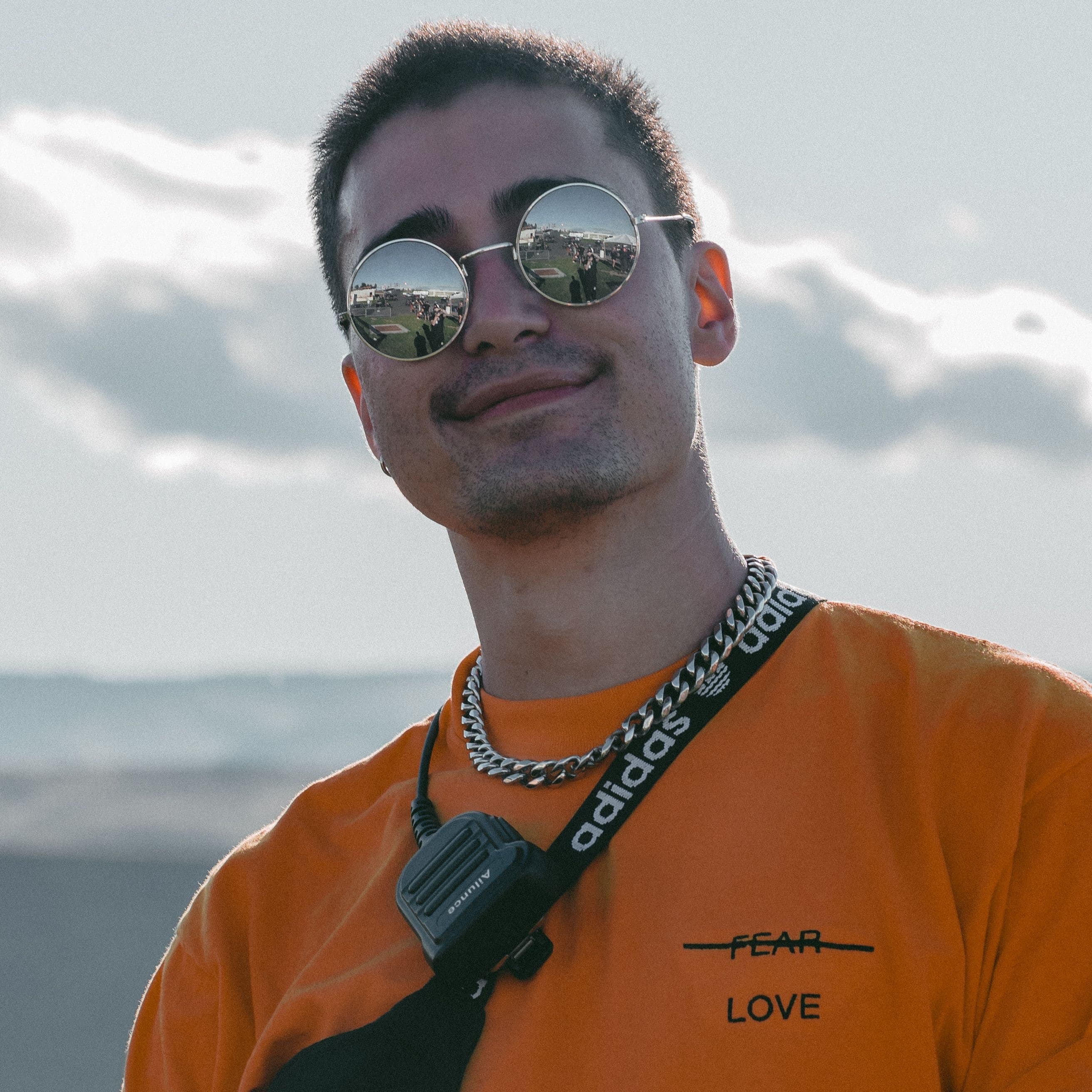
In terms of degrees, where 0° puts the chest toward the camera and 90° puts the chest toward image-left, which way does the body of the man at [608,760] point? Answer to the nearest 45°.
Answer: approximately 0°
